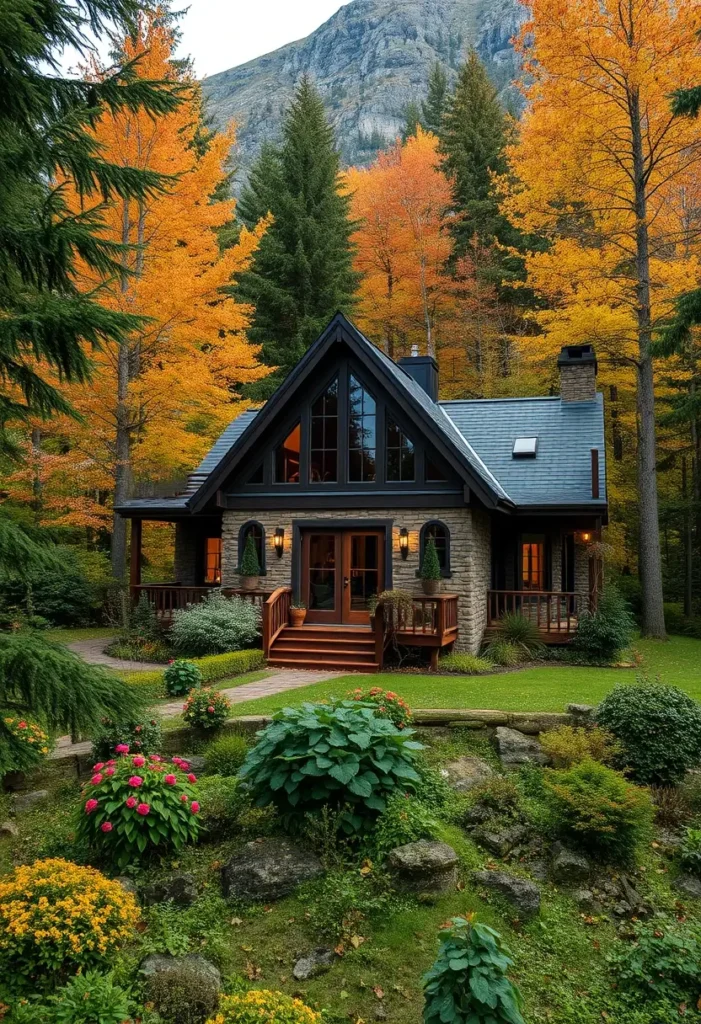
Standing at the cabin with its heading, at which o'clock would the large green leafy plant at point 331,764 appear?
The large green leafy plant is roughly at 12 o'clock from the cabin.

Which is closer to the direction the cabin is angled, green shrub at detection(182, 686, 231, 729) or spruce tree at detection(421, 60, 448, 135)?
the green shrub

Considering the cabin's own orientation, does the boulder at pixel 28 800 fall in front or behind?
in front

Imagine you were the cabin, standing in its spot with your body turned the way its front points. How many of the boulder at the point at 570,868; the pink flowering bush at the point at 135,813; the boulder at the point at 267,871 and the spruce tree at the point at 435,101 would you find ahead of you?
3

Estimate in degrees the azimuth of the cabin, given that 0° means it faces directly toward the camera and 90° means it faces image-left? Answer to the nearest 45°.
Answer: approximately 0°

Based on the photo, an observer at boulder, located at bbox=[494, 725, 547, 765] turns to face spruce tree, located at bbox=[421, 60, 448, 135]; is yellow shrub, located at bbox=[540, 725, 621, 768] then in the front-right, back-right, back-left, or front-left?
back-right

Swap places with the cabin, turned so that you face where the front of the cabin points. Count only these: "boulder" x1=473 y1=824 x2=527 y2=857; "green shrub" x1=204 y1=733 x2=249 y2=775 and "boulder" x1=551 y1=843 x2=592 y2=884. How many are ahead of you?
3

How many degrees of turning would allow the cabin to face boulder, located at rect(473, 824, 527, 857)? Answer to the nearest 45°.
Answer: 0° — it already faces it

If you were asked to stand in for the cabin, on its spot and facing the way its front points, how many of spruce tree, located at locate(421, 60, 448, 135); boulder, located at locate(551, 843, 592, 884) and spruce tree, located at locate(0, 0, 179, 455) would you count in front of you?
2

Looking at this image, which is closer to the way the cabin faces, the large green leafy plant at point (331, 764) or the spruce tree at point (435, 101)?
the large green leafy plant

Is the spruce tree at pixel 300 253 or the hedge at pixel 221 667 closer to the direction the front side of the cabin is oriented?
the hedge

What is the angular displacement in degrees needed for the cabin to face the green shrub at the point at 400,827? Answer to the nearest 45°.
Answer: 0° — it already faces it

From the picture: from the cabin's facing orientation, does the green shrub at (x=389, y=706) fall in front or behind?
in front
